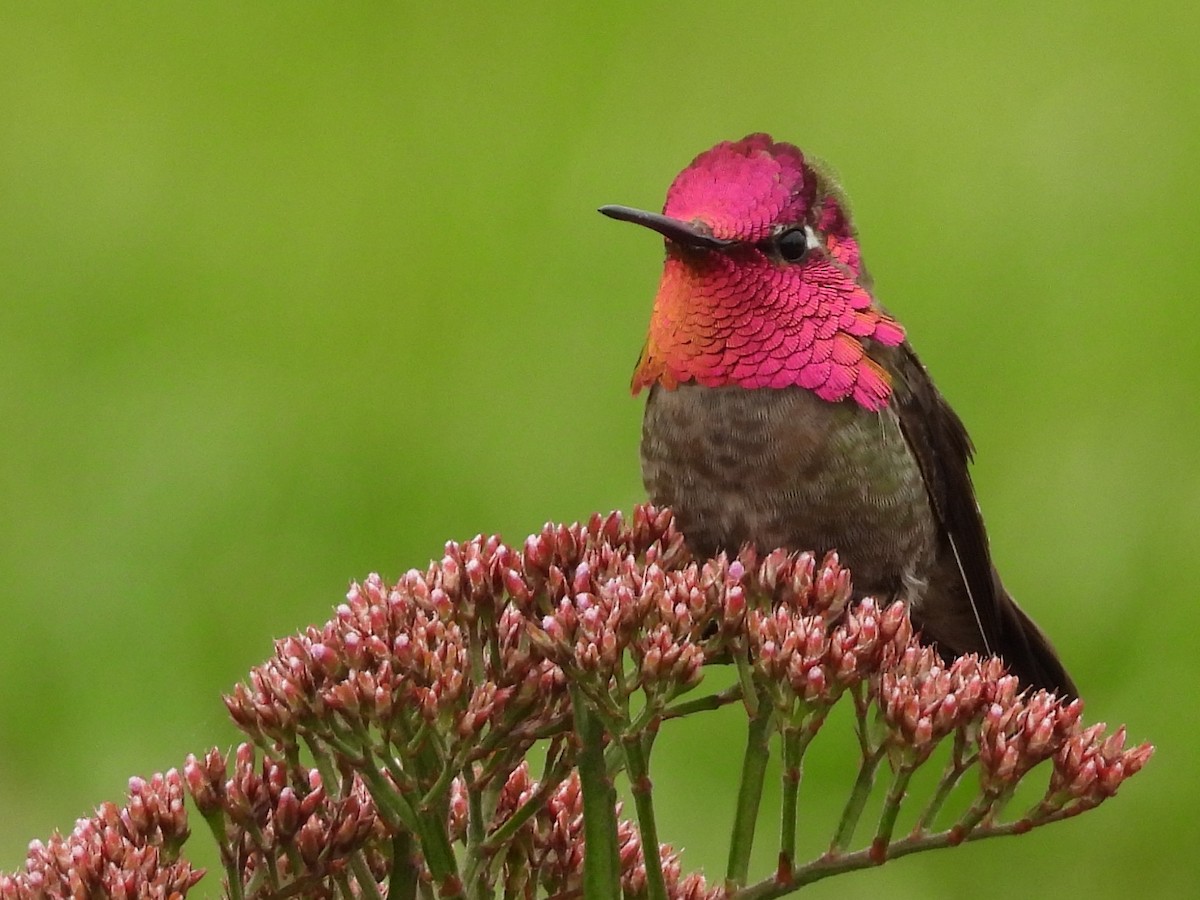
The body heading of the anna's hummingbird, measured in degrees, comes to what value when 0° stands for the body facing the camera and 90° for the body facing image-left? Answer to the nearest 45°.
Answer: approximately 45°

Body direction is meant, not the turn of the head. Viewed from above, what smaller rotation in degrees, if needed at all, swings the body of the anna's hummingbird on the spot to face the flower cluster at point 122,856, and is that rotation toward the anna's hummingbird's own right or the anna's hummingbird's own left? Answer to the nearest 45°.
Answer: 0° — it already faces it

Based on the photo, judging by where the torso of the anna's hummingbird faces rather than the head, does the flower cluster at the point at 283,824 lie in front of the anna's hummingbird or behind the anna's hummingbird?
in front
